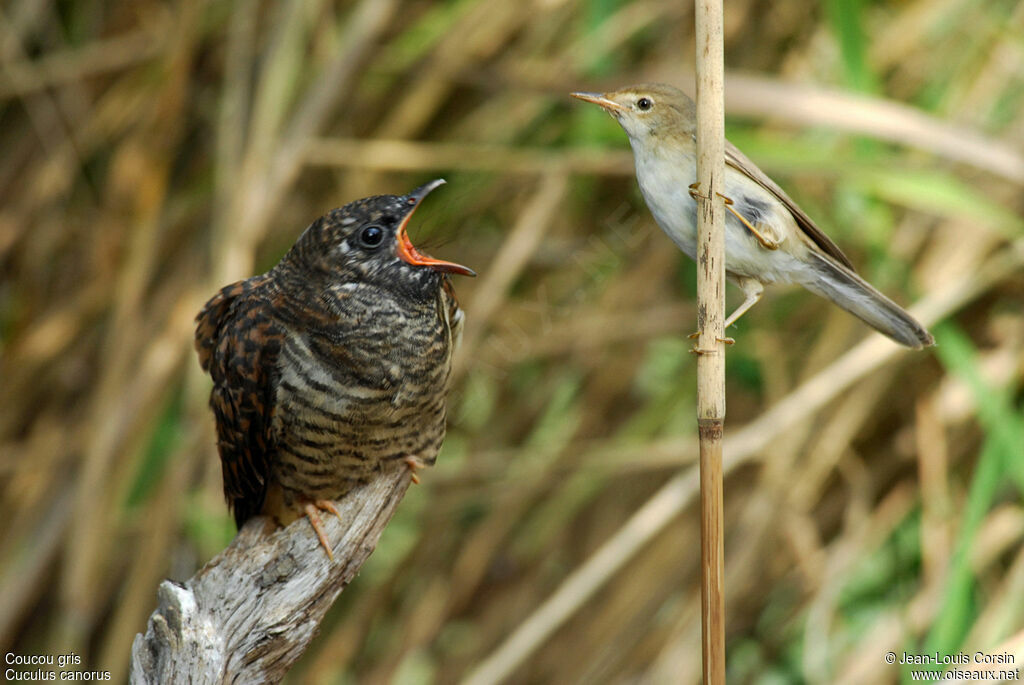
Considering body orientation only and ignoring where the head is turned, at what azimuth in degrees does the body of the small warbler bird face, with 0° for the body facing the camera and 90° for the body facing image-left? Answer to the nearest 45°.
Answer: approximately 90°

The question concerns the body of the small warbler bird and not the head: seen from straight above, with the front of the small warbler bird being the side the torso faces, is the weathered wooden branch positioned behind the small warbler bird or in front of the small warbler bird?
in front
